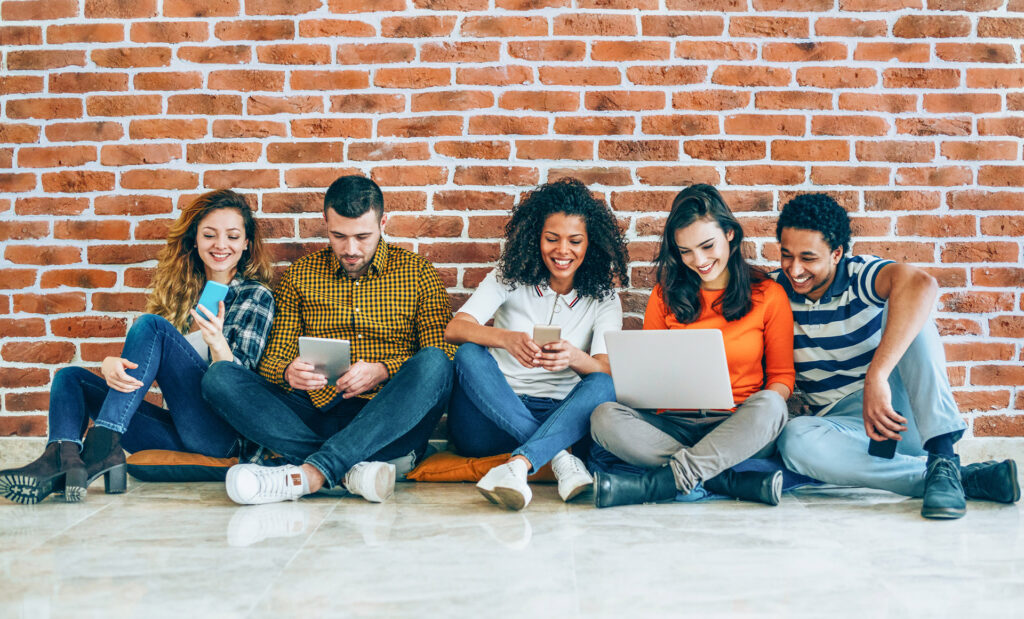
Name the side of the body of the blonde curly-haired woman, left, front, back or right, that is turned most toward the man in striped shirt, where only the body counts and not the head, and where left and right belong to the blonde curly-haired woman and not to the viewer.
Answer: left

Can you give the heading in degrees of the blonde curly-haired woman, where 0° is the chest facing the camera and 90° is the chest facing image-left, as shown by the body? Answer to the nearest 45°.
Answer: approximately 45°

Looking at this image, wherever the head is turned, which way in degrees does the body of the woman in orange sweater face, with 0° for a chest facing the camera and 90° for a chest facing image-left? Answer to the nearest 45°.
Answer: approximately 0°

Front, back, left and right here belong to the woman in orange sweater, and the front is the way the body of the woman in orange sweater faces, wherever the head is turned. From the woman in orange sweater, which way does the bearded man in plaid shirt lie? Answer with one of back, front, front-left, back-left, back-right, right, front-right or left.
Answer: right

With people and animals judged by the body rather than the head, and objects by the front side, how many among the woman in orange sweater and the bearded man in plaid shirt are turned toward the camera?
2

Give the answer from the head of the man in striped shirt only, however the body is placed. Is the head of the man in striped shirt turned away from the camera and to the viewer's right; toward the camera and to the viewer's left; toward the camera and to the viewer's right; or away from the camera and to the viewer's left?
toward the camera and to the viewer's left

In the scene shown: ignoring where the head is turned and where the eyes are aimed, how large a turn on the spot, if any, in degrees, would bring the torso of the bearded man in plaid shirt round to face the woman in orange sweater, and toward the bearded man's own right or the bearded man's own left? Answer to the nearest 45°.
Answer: approximately 90° to the bearded man's own left

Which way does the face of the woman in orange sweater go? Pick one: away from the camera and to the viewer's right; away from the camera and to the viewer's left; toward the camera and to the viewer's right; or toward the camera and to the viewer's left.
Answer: toward the camera and to the viewer's left

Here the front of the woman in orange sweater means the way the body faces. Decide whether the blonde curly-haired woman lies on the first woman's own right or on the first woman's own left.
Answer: on the first woman's own right
